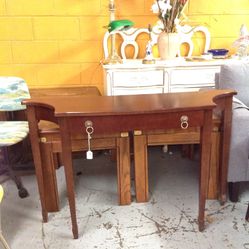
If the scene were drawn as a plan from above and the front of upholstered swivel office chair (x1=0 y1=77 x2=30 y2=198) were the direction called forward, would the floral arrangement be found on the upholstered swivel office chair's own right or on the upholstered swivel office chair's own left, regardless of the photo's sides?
on the upholstered swivel office chair's own left

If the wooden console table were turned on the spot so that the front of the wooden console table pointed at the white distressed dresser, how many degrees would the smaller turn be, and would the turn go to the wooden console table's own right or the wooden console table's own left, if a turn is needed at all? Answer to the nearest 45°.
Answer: approximately 180°

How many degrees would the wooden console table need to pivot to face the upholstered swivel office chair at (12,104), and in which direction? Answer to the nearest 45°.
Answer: approximately 135° to its right

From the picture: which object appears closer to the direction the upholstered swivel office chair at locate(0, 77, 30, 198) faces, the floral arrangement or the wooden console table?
the wooden console table

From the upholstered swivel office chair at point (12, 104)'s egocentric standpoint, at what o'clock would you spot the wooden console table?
The wooden console table is roughly at 11 o'clock from the upholstered swivel office chair.

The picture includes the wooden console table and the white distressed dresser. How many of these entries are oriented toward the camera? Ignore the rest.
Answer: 2
